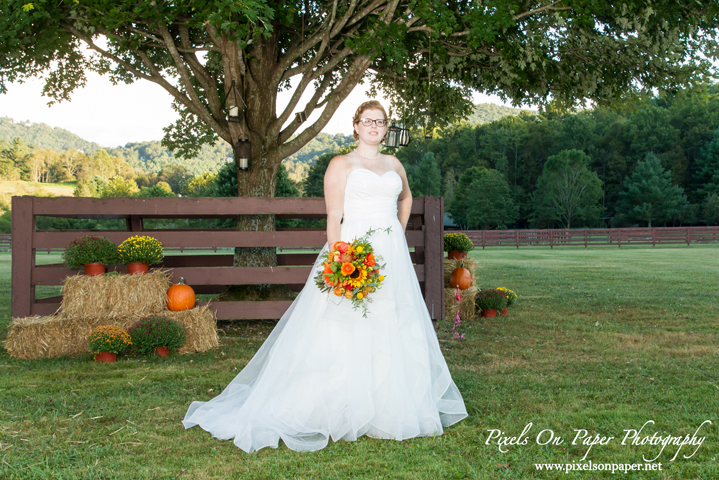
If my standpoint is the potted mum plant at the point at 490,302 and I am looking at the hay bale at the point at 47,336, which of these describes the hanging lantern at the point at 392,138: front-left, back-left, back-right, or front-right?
front-right

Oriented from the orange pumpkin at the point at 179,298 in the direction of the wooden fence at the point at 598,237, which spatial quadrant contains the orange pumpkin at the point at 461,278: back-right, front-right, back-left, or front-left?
front-right

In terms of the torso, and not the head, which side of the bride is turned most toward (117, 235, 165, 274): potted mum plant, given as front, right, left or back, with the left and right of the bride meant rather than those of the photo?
back

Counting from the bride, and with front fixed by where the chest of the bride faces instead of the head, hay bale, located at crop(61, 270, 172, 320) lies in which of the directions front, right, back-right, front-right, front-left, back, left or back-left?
back

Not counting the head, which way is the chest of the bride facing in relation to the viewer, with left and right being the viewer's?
facing the viewer and to the right of the viewer

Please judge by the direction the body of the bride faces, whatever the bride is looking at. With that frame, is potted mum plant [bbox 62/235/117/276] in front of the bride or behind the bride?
behind

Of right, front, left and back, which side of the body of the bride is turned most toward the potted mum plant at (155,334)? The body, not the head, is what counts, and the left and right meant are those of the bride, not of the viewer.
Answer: back

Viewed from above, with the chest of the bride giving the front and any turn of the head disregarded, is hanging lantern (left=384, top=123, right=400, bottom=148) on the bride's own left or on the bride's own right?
on the bride's own left

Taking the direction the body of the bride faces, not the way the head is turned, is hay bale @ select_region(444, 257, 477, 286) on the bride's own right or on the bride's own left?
on the bride's own left

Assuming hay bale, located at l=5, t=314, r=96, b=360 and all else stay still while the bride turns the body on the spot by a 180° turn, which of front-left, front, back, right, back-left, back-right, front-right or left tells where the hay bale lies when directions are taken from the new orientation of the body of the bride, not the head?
front
